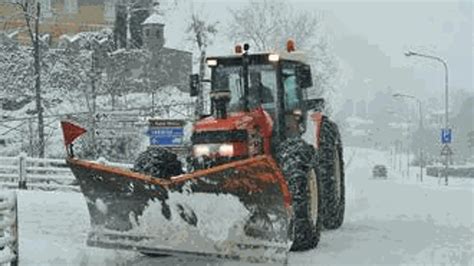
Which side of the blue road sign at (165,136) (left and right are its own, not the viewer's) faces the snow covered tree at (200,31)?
back

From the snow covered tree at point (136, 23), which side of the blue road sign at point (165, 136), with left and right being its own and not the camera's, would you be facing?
back

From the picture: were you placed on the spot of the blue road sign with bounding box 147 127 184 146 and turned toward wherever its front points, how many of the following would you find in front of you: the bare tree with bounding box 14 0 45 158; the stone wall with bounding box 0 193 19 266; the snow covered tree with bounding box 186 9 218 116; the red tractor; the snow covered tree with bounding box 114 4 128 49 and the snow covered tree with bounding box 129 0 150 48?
2

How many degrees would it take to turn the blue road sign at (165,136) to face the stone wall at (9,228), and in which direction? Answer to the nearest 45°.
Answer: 0° — it already faces it

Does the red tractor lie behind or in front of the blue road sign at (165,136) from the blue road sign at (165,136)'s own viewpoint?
in front

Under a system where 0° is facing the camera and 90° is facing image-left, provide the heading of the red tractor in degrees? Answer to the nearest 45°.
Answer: approximately 45°

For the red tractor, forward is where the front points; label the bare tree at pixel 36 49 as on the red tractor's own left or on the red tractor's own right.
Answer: on the red tractor's own right

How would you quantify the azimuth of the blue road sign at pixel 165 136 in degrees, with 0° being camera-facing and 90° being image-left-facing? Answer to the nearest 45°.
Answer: approximately 0°

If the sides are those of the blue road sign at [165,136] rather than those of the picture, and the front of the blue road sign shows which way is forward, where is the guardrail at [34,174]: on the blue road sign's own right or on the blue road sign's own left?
on the blue road sign's own right
